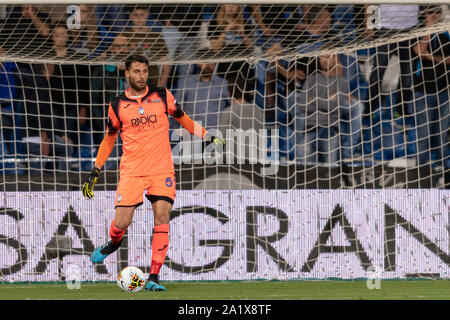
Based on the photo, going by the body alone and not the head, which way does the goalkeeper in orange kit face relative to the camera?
toward the camera

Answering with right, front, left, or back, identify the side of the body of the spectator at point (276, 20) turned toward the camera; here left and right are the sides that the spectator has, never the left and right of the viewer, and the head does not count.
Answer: front

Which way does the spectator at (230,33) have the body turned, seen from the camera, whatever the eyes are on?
toward the camera

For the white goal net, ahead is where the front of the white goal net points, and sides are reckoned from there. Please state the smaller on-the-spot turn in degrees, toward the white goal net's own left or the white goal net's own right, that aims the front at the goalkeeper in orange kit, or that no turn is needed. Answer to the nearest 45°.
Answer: approximately 45° to the white goal net's own right

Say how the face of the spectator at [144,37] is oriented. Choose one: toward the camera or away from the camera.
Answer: toward the camera

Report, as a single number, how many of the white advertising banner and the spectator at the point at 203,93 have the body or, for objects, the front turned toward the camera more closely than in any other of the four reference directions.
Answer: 2

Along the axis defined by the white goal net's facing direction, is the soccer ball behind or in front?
in front

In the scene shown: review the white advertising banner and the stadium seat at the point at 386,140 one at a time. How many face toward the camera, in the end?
2

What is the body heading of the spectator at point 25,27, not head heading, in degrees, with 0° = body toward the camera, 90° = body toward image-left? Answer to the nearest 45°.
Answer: approximately 0°

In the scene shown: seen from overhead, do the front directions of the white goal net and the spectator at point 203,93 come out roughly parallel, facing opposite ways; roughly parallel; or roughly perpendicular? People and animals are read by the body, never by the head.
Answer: roughly parallel
